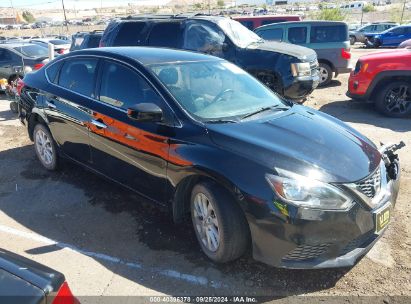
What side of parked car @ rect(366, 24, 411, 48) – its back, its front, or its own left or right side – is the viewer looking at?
left

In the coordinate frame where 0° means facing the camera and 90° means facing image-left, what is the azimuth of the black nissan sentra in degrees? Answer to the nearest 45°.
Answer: approximately 315°

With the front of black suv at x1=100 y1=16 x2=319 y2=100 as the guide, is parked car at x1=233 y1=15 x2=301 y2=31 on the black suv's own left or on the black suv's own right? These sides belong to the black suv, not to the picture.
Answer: on the black suv's own left

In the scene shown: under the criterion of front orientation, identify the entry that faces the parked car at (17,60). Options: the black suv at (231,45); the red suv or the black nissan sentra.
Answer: the red suv

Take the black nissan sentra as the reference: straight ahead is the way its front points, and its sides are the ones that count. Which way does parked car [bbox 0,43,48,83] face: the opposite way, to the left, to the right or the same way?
the opposite way

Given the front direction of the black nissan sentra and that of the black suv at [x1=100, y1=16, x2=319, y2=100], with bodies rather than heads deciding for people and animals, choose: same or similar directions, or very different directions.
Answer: same or similar directions

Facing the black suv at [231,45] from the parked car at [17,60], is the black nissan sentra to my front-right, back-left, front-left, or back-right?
front-right

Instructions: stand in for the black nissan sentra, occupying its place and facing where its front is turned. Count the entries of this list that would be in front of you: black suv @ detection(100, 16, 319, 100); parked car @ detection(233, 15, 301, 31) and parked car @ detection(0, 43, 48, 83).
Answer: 0

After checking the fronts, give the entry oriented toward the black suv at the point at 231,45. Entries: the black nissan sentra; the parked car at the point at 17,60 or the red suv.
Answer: the red suv

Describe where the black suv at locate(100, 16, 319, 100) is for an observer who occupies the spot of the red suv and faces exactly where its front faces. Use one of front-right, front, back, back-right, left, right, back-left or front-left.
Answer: front

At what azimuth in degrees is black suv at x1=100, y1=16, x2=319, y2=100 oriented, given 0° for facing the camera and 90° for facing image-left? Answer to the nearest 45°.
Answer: approximately 315°

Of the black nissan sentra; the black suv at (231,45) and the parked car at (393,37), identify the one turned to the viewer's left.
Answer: the parked car
